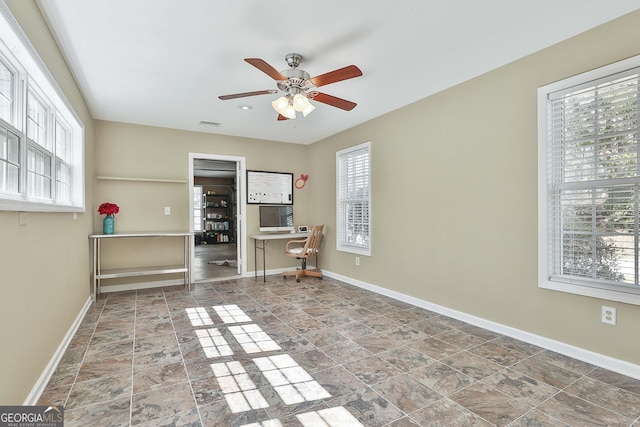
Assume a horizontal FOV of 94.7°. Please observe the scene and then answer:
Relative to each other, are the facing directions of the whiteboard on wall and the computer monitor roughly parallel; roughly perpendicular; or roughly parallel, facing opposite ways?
roughly parallel

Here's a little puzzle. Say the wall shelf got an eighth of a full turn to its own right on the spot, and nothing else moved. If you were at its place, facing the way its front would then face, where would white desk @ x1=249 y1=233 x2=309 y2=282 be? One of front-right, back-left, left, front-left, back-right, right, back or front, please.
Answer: back-left

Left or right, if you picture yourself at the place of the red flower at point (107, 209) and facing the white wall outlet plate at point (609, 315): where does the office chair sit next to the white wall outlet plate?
left

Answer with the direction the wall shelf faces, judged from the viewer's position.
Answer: facing the viewer

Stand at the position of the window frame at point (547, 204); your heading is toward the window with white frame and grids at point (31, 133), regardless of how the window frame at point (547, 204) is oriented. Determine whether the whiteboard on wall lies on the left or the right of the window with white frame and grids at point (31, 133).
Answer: right

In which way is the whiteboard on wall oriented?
toward the camera

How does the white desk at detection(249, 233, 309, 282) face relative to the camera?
toward the camera

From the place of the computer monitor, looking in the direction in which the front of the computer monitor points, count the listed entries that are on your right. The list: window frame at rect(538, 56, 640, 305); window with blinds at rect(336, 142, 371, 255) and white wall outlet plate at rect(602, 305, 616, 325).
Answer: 0

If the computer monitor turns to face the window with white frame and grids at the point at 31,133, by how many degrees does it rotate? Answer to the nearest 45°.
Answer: approximately 45° to its right

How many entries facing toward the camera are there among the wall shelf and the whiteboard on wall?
2

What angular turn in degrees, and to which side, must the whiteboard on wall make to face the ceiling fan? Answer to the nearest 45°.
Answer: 0° — it already faces it
